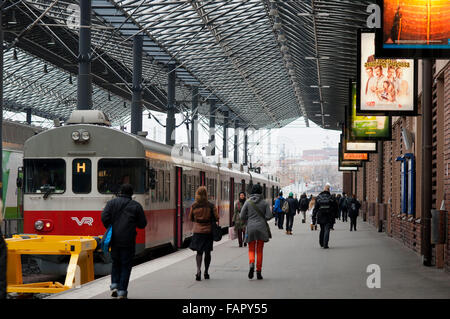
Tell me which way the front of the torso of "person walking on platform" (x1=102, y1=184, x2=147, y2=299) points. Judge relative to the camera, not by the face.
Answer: away from the camera

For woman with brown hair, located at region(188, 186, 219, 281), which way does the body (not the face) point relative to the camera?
away from the camera

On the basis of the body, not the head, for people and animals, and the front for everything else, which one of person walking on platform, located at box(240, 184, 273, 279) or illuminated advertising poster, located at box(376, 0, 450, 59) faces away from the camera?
the person walking on platform

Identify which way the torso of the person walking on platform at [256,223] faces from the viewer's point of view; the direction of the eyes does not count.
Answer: away from the camera

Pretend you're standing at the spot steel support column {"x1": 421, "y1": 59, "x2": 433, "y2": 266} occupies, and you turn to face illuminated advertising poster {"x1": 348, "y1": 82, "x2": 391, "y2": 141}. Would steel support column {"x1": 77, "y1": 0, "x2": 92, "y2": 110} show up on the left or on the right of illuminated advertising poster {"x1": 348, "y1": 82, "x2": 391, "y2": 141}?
left
